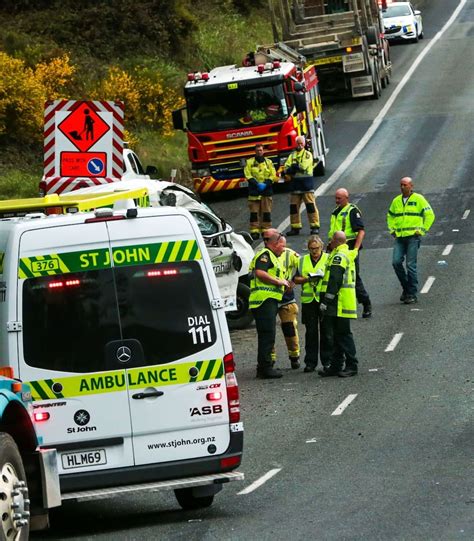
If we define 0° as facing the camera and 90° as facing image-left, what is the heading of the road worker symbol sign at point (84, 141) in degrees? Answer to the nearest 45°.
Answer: approximately 0°

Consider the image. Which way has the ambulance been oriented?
away from the camera

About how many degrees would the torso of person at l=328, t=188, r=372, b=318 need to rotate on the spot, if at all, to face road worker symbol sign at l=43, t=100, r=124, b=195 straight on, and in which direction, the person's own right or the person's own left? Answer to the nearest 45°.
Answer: approximately 45° to the person's own right

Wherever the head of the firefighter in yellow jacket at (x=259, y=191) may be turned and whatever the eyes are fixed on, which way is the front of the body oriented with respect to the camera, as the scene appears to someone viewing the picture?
toward the camera

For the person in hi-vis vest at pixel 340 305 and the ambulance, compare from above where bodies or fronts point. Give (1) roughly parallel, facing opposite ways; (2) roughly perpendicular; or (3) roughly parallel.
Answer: roughly perpendicular

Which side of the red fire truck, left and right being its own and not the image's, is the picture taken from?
front

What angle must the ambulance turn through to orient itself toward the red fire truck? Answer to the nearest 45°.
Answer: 0° — it already faces it

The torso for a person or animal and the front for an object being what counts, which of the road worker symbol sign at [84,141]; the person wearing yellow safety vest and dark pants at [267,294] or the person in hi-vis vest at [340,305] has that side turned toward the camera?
the road worker symbol sign

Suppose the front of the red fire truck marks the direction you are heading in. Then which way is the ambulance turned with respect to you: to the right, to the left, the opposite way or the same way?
the opposite way

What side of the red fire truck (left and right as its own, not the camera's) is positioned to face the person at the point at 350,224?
front

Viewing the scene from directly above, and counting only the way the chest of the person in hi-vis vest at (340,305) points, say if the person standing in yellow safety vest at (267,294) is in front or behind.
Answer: in front

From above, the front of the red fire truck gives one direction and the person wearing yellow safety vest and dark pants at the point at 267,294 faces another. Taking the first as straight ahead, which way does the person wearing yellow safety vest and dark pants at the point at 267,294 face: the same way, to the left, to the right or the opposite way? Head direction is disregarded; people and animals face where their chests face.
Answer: to the left

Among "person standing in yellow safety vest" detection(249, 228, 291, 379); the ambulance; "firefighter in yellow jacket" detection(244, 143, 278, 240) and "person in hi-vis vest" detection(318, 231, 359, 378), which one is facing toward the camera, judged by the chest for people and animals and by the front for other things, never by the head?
the firefighter in yellow jacket

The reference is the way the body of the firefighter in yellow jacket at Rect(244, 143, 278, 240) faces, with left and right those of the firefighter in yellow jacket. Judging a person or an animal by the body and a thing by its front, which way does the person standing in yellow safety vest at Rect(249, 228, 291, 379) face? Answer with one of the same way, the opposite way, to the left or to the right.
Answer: to the left

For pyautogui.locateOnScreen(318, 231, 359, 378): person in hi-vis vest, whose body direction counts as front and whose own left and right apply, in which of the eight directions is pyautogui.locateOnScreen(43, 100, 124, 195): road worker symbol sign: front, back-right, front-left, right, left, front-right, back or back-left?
front-right

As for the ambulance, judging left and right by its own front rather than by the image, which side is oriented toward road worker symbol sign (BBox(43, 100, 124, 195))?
front

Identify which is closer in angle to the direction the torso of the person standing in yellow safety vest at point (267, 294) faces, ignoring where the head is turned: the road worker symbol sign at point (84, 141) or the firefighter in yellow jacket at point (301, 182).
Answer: the firefighter in yellow jacket

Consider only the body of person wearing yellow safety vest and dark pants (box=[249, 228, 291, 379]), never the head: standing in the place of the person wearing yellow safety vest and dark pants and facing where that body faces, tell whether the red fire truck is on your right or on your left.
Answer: on your left

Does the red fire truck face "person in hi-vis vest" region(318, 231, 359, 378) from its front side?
yes
